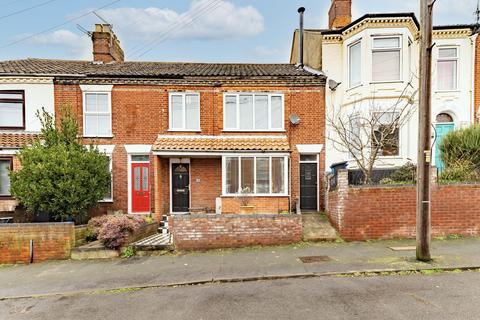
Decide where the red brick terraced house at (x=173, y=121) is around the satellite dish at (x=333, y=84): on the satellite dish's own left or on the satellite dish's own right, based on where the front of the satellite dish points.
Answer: on the satellite dish's own right

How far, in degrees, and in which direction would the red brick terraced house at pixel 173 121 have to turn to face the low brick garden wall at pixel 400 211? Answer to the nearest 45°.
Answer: approximately 45° to its left

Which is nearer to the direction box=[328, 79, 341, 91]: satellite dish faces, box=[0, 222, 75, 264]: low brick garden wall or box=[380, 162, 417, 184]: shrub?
the shrub

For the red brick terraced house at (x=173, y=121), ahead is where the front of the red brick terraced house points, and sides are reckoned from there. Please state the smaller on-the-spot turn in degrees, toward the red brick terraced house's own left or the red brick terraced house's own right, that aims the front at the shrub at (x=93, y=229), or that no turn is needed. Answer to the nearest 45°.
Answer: approximately 45° to the red brick terraced house's own right

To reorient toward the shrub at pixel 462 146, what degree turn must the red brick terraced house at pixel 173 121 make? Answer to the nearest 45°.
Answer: approximately 45° to its left

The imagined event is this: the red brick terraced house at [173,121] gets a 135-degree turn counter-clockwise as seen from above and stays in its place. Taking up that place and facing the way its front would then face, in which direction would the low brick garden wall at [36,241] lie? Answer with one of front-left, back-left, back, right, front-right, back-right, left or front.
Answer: back

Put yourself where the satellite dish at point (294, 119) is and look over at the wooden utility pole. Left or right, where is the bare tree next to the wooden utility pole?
left

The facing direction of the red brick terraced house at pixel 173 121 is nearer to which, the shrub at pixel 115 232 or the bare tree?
the shrub

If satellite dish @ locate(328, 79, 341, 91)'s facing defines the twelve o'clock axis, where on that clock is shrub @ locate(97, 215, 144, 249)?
The shrub is roughly at 3 o'clock from the satellite dish.

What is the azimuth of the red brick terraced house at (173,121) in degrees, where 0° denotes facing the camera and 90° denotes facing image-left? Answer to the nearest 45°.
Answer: approximately 0°
